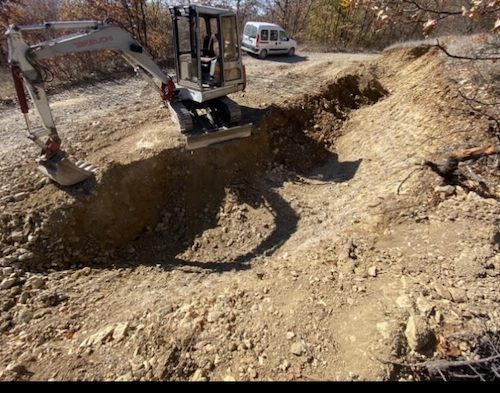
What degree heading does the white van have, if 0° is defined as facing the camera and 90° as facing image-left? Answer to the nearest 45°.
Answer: approximately 225°

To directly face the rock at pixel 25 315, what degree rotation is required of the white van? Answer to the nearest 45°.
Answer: approximately 135° to its right

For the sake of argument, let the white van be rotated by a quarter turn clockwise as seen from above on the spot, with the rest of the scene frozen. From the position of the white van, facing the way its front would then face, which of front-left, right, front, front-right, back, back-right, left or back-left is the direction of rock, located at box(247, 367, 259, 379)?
front-right

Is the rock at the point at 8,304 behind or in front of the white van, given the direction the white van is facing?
behind

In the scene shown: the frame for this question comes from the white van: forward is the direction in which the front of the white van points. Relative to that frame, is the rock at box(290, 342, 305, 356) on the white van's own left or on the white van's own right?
on the white van's own right

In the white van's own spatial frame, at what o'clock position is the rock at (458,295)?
The rock is roughly at 4 o'clock from the white van.

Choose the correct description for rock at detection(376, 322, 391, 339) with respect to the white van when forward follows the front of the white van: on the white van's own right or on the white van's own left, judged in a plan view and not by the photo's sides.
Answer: on the white van's own right
